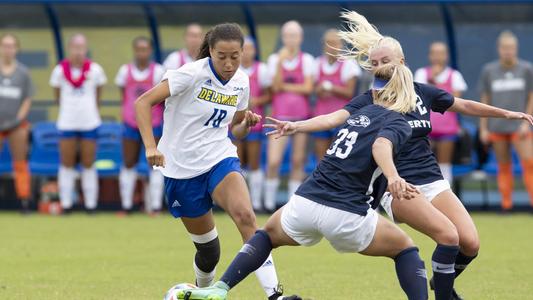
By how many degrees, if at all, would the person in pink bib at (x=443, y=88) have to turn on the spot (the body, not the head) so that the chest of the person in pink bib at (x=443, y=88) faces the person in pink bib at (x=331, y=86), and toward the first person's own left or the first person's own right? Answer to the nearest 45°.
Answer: approximately 90° to the first person's own right

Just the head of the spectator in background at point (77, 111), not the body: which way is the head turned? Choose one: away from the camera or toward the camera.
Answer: toward the camera

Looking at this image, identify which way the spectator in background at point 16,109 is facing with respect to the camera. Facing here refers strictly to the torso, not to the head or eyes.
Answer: toward the camera

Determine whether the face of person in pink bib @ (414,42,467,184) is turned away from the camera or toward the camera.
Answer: toward the camera

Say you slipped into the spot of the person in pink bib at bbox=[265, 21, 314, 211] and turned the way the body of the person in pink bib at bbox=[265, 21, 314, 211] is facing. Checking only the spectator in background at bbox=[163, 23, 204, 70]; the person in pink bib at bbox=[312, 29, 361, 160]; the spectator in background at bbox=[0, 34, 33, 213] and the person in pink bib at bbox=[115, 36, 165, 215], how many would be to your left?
1

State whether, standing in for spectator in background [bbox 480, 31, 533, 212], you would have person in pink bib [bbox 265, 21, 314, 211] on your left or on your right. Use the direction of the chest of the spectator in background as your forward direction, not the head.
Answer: on your right

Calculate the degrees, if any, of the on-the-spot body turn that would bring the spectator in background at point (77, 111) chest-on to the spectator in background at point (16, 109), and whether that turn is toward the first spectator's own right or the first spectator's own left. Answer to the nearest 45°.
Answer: approximately 135° to the first spectator's own right

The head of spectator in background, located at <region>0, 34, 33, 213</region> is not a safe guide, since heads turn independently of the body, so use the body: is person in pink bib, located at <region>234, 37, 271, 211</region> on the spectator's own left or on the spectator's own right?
on the spectator's own left

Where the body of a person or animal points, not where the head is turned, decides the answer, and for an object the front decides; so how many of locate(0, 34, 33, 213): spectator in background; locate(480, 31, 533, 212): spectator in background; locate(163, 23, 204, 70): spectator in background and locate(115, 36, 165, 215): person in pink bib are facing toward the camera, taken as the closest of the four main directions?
4

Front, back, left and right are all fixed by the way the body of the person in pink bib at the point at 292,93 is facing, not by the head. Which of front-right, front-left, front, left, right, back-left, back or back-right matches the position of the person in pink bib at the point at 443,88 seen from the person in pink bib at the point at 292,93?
left

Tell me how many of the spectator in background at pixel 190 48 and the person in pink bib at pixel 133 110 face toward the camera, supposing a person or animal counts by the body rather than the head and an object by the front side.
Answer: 2

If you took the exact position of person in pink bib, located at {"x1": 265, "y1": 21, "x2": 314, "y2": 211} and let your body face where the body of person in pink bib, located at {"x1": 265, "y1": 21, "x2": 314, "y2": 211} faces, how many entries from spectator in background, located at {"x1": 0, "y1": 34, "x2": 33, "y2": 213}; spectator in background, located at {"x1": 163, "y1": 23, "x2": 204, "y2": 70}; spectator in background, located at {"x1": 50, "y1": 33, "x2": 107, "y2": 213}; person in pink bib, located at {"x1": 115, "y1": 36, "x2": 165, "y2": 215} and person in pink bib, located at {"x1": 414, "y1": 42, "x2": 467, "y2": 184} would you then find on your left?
1

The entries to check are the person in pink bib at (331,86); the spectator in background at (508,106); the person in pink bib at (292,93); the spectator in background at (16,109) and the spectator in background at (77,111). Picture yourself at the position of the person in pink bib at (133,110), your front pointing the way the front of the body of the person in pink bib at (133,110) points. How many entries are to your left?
3

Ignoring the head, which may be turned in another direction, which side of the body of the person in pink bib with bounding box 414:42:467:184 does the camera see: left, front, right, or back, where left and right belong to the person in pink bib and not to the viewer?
front

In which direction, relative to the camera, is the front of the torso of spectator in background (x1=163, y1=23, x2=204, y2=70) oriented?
toward the camera

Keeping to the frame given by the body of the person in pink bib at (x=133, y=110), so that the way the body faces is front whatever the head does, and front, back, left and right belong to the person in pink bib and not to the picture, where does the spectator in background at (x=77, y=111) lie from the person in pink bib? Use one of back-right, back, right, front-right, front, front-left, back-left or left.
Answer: right
